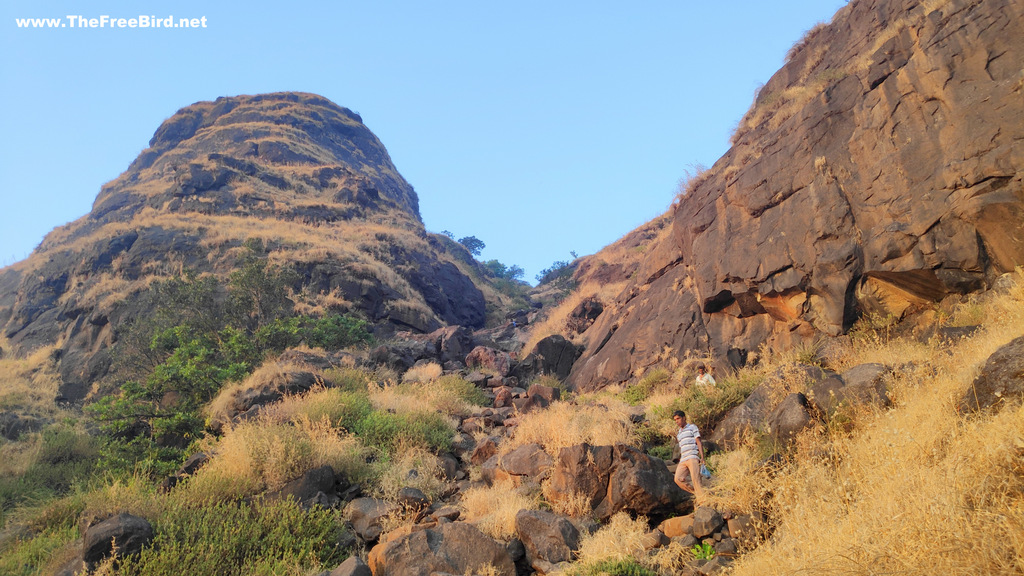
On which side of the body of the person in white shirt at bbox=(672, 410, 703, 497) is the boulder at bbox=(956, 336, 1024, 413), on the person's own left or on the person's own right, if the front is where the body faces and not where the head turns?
on the person's own left

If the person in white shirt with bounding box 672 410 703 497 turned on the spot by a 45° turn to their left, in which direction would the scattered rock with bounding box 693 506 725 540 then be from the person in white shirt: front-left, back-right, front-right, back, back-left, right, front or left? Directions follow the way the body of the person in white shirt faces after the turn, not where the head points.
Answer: front

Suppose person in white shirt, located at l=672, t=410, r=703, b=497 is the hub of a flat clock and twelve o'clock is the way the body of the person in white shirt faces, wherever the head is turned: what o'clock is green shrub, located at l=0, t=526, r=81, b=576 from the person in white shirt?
The green shrub is roughly at 1 o'clock from the person in white shirt.

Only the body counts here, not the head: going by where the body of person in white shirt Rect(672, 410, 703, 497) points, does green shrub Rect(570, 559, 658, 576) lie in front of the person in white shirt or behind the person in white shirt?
in front

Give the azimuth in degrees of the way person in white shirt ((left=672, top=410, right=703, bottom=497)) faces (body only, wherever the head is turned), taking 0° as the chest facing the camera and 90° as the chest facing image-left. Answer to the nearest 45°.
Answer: approximately 45°

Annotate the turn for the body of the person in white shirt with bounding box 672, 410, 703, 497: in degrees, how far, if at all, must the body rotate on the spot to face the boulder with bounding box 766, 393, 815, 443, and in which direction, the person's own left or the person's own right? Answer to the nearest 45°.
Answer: approximately 135° to the person's own left

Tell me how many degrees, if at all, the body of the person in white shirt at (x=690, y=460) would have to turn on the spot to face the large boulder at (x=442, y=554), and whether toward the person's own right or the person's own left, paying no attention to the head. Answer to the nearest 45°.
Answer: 0° — they already face it

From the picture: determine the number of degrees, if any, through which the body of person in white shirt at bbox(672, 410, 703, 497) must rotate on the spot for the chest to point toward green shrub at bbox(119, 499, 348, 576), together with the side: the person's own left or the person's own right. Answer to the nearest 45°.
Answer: approximately 45° to the person's own right

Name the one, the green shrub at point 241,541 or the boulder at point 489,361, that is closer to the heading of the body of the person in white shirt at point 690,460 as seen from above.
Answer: the green shrub

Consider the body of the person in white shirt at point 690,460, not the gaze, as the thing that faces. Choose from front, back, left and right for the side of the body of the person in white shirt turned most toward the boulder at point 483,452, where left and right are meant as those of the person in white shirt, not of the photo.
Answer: right
